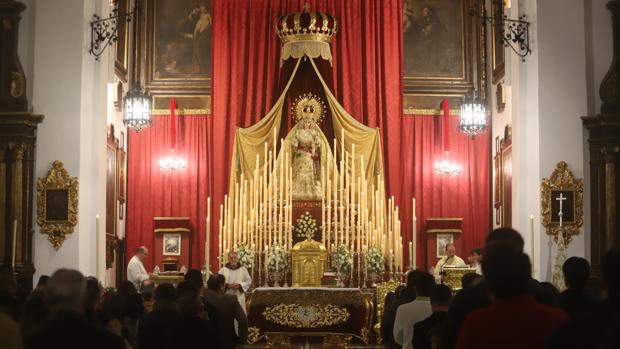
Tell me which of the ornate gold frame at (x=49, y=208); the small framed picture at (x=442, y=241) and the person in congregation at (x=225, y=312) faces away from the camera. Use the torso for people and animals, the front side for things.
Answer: the person in congregation

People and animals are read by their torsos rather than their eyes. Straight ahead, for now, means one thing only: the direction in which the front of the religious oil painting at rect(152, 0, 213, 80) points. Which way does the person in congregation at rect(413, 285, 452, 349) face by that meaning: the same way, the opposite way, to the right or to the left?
the opposite way

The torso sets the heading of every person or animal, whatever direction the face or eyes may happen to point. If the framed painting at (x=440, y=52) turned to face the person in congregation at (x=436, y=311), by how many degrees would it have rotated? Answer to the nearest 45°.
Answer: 0° — it already faces them

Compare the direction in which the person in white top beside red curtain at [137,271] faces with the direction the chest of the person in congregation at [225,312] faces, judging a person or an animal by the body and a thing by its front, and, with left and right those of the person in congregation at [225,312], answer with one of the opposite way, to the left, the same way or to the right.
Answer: to the right

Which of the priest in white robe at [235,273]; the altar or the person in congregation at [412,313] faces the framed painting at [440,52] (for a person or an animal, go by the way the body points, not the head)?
the person in congregation at [412,313]

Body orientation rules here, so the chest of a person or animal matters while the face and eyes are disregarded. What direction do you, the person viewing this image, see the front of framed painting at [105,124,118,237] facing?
facing to the right of the viewer

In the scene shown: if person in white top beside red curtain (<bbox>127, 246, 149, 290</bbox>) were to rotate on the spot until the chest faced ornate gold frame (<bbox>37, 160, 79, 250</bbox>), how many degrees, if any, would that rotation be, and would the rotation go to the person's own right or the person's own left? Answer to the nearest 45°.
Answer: approximately 135° to the person's own right

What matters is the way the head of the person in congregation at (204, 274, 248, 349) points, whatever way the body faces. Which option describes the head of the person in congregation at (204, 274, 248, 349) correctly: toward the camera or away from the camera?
away from the camera

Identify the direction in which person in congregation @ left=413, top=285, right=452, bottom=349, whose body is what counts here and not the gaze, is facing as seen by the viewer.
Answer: away from the camera

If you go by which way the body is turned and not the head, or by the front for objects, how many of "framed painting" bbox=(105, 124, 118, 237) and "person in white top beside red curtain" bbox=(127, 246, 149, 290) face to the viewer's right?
2

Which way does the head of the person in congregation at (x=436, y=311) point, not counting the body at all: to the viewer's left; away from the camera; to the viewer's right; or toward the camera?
away from the camera

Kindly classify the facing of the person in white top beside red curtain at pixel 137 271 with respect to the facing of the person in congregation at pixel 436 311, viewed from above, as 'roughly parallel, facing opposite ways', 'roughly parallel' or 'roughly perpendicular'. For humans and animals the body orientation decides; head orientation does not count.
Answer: roughly perpendicular

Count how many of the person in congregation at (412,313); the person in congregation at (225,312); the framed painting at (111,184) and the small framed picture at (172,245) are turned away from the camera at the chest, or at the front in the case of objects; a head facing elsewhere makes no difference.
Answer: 2

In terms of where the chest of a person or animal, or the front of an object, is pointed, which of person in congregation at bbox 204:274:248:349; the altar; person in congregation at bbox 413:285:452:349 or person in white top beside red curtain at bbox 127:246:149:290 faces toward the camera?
the altar

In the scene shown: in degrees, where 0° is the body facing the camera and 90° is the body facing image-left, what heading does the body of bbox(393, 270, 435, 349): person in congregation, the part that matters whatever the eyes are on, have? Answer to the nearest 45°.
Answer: approximately 180°
